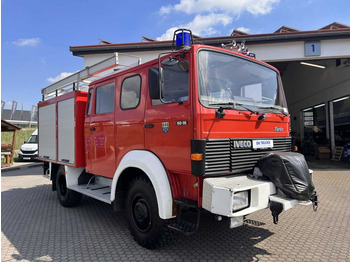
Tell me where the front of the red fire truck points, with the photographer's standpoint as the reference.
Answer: facing the viewer and to the right of the viewer

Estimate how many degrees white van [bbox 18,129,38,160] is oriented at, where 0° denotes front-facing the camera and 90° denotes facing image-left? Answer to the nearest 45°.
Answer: approximately 45°

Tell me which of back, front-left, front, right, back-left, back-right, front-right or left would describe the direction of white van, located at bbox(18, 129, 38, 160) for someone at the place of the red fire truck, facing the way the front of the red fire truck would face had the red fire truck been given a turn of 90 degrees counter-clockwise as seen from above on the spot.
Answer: left
